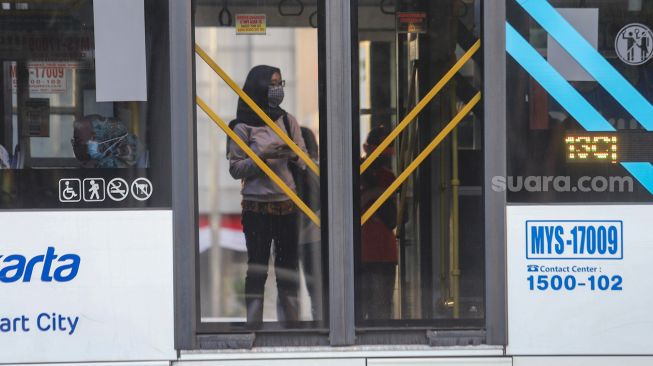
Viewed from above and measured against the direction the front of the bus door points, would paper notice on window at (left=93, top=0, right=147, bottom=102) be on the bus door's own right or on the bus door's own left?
on the bus door's own right

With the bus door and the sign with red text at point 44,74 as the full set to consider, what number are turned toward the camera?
2

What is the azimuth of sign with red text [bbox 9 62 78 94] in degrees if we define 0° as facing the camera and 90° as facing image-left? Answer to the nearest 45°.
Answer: approximately 0°

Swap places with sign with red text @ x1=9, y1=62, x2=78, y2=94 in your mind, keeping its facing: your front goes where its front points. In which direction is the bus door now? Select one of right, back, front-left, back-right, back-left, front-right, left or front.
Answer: left

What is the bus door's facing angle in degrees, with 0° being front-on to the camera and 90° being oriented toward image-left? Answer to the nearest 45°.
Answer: approximately 0°

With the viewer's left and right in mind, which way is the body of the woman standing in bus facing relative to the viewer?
facing the viewer and to the right of the viewer

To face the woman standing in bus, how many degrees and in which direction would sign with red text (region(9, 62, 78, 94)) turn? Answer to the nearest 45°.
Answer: approximately 90° to its left

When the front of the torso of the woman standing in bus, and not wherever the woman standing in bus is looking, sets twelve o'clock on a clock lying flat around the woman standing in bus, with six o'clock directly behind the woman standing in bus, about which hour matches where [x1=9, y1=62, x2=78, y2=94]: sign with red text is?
The sign with red text is roughly at 4 o'clock from the woman standing in bus.

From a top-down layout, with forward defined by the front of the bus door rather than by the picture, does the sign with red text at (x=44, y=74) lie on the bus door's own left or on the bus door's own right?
on the bus door's own right
